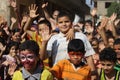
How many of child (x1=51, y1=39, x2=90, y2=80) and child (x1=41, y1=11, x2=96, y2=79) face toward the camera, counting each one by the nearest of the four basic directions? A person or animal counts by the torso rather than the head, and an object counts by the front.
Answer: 2

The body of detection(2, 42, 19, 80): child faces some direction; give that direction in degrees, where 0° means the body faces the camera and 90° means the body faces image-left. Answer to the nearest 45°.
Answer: approximately 315°

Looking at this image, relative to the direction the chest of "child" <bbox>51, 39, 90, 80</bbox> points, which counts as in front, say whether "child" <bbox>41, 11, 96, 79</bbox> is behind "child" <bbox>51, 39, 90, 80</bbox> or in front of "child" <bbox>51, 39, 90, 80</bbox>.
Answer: behind
